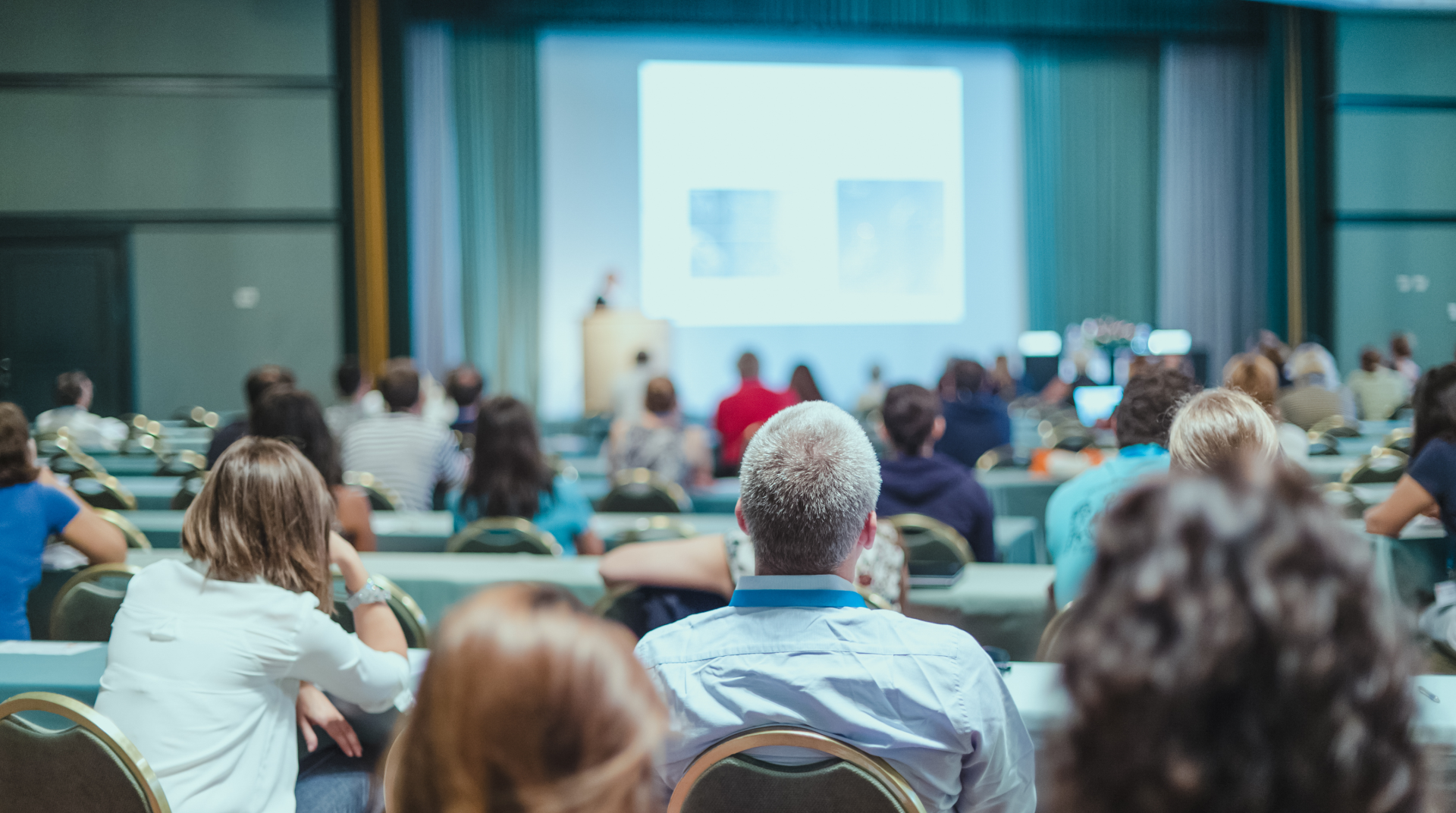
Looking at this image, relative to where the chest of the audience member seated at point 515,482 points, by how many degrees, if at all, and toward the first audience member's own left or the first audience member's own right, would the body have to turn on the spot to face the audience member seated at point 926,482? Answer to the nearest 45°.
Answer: approximately 90° to the first audience member's own right

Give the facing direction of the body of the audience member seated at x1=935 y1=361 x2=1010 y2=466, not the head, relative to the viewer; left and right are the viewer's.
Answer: facing away from the viewer

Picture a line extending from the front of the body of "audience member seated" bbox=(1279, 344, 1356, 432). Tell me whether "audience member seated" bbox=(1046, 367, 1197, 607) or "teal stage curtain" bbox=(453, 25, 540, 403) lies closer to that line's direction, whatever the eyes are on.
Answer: the teal stage curtain

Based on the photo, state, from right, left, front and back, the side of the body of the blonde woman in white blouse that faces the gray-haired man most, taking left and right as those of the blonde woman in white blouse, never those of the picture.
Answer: right

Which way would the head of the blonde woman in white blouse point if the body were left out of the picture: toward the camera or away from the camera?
away from the camera

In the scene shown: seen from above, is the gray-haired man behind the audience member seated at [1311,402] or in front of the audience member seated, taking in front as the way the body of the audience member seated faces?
behind

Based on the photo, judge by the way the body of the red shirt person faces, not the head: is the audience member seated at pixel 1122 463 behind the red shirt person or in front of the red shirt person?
behind

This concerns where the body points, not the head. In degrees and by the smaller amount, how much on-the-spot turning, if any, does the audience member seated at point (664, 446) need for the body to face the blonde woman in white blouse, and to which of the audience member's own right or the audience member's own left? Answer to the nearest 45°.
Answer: approximately 180°

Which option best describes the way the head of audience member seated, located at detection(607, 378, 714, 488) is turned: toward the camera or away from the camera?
away from the camera

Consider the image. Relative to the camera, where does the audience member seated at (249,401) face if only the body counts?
away from the camera

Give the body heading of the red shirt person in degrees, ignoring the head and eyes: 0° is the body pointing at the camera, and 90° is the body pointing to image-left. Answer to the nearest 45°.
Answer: approximately 180°

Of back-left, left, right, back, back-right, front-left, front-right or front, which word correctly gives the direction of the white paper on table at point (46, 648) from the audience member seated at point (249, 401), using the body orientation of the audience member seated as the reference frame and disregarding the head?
back

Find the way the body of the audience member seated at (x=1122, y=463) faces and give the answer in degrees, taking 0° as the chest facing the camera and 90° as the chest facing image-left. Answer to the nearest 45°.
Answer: approximately 180°
